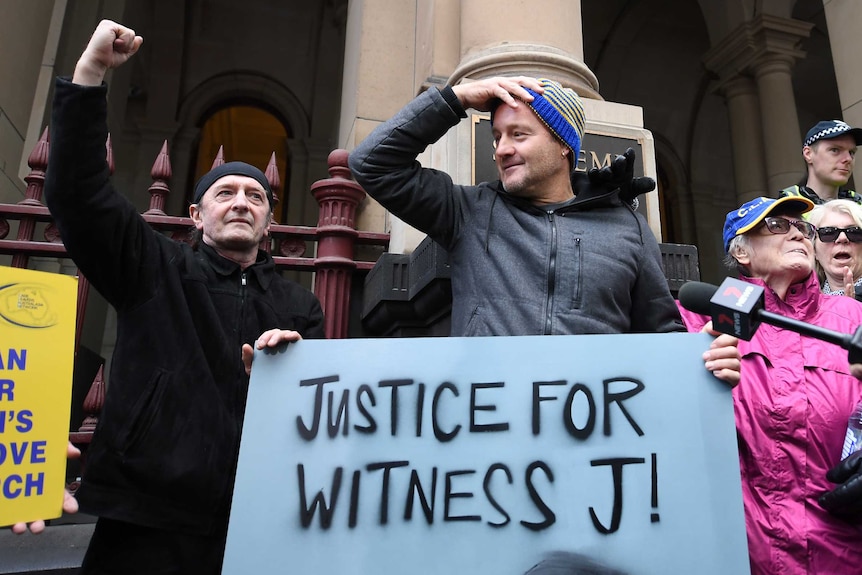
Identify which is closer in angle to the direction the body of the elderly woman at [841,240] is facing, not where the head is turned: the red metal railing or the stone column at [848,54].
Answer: the red metal railing

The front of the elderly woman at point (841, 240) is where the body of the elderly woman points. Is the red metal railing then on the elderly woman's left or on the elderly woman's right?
on the elderly woman's right

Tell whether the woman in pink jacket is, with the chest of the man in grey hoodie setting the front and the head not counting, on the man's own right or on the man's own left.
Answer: on the man's own left

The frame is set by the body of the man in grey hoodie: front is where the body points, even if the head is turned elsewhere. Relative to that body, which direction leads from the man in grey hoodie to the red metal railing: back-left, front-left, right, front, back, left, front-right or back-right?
back-right

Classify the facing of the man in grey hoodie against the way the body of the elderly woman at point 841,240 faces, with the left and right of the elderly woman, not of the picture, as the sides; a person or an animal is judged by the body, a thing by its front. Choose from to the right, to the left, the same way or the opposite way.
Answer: the same way

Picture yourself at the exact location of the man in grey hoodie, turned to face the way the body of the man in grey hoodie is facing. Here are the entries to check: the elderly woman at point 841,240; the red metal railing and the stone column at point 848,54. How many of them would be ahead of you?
0

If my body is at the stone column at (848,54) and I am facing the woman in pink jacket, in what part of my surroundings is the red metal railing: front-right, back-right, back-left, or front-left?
front-right

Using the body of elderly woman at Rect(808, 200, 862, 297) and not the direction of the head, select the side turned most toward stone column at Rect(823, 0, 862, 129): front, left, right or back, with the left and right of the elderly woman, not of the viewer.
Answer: back

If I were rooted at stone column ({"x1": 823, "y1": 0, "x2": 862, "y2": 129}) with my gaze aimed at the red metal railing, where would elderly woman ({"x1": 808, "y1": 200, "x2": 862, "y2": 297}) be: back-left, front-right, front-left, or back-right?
front-left

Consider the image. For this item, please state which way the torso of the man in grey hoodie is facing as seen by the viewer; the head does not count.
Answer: toward the camera

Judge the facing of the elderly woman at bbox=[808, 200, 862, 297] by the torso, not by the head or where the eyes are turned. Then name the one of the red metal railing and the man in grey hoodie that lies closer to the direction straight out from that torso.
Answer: the man in grey hoodie

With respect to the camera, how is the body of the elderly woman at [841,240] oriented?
toward the camera

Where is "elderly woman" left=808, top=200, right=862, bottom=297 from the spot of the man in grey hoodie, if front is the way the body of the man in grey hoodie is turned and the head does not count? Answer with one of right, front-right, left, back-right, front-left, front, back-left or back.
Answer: back-left
